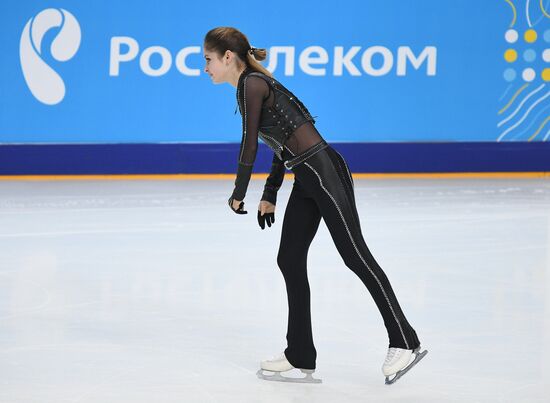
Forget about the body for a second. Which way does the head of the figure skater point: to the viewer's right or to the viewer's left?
to the viewer's left

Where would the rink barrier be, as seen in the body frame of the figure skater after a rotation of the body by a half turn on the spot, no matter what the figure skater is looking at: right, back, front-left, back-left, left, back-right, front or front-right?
left

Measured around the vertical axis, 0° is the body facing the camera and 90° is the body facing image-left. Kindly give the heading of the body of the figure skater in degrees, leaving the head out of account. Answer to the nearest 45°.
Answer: approximately 90°
